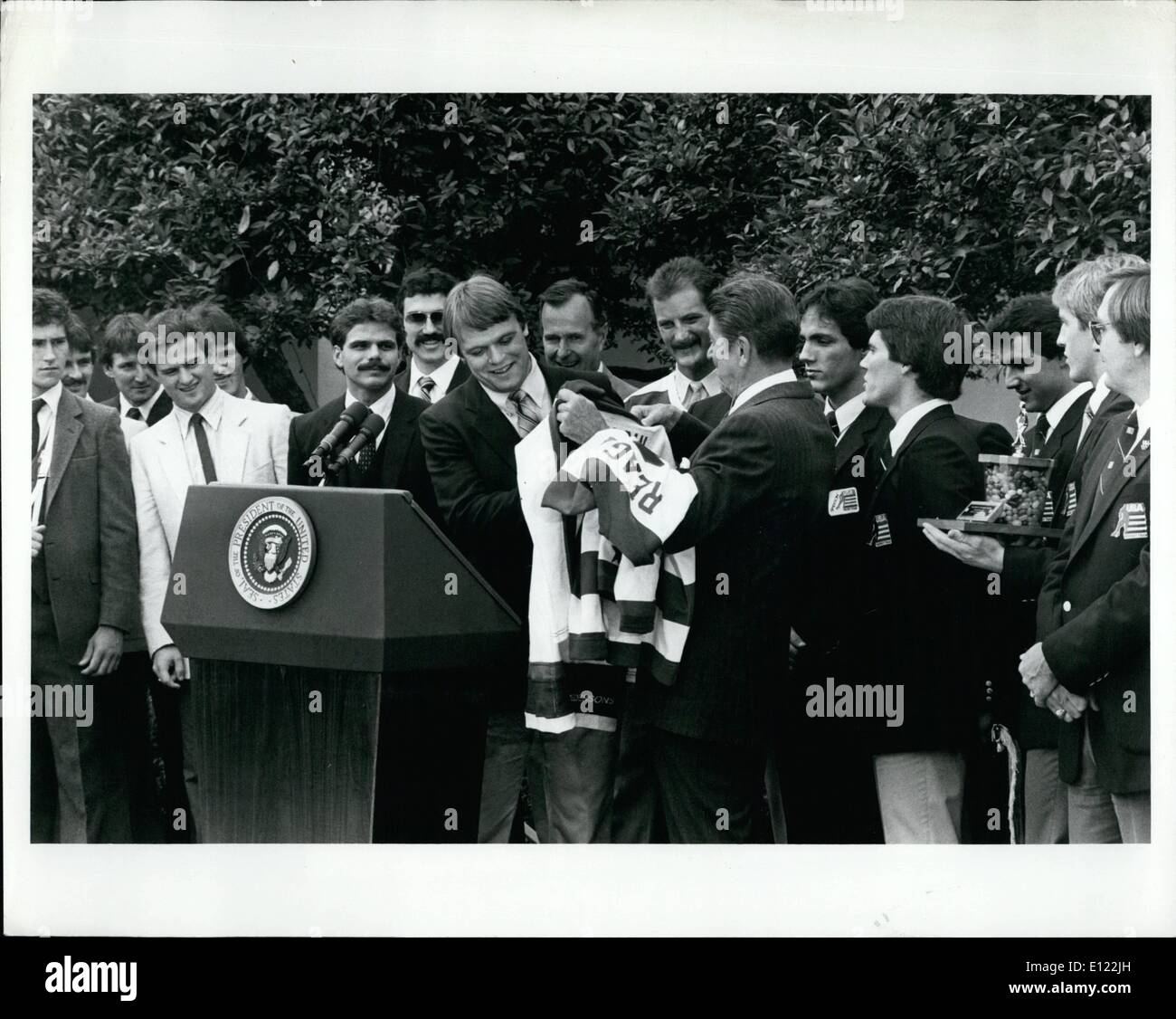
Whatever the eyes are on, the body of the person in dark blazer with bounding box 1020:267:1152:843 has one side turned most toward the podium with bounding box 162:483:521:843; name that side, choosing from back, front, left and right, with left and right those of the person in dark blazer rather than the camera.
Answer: front

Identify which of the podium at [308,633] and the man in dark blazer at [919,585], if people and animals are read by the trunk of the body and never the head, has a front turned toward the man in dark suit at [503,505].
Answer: the man in dark blazer at [919,585]

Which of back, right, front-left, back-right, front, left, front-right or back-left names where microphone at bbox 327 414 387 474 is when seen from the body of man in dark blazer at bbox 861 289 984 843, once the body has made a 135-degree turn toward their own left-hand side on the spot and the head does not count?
back-right

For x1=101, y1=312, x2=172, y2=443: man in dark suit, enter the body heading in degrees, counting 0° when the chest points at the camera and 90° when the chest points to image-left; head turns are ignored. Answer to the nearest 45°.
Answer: approximately 0°

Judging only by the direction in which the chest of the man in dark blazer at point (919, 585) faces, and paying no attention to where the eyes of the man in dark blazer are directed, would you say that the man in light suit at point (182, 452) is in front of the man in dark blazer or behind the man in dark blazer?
in front

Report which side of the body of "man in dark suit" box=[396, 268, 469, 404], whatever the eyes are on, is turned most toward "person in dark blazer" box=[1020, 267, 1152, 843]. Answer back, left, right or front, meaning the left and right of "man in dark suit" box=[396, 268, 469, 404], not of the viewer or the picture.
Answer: left

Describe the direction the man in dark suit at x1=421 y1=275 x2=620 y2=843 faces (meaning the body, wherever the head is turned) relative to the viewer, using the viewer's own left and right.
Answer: facing the viewer and to the right of the viewer

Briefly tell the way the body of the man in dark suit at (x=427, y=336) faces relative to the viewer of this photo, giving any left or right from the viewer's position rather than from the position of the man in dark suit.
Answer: facing the viewer

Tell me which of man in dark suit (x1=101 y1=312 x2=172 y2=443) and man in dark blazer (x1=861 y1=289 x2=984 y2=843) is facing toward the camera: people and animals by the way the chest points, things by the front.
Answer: man in dark suit (x1=101 y1=312 x2=172 y2=443)

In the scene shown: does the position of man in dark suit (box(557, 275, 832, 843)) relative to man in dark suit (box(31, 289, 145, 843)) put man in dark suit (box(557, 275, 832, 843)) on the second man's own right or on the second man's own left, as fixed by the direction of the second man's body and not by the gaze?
on the second man's own left

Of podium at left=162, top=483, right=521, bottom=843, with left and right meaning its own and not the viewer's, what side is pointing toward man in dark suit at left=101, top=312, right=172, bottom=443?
right

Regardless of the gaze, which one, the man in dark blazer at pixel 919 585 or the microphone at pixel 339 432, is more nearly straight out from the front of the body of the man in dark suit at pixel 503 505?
the man in dark blazer

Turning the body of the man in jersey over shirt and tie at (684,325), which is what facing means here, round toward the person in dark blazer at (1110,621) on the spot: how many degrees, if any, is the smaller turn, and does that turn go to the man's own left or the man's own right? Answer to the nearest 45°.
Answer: approximately 90° to the man's own left

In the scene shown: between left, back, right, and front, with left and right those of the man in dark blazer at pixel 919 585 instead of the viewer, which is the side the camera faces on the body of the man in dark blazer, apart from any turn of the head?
left

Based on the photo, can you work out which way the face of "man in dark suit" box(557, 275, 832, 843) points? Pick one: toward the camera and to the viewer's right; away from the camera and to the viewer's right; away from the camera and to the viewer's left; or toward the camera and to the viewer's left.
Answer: away from the camera and to the viewer's left

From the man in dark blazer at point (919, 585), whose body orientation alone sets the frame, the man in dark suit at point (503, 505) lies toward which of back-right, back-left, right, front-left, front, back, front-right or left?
front

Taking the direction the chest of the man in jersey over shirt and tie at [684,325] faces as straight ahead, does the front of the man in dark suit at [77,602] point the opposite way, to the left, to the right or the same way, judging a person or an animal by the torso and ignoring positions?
the same way

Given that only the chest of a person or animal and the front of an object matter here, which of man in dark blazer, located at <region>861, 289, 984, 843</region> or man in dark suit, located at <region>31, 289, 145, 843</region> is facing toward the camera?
man in dark suit, located at <region>31, 289, 145, 843</region>

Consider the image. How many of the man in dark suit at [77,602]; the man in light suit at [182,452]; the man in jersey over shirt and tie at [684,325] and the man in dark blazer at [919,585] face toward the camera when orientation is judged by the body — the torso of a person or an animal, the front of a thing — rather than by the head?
3
